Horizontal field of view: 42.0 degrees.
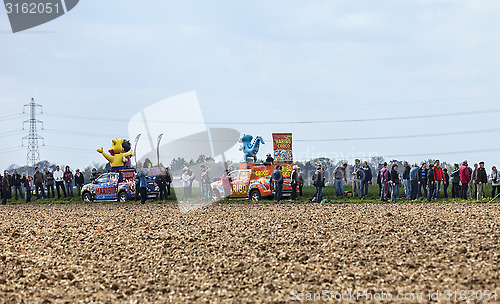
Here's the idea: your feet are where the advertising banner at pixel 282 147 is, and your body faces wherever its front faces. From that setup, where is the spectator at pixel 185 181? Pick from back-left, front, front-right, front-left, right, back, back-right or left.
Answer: right

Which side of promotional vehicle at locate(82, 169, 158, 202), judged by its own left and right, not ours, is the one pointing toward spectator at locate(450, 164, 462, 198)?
back

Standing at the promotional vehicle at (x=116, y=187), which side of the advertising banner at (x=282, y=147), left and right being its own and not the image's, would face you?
right

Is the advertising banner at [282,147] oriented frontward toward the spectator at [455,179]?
no

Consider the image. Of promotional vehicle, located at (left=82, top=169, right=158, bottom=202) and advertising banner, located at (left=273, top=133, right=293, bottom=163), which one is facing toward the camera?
the advertising banner

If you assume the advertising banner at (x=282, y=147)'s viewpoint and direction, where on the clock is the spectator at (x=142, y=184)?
The spectator is roughly at 2 o'clock from the advertising banner.

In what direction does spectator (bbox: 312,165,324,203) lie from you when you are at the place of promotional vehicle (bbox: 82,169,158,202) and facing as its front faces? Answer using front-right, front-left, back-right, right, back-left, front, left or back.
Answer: back-left

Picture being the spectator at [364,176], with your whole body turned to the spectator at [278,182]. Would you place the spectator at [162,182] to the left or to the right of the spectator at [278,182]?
right

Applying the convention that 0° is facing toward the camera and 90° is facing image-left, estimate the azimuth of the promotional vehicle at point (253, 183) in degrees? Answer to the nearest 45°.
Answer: approximately 90°

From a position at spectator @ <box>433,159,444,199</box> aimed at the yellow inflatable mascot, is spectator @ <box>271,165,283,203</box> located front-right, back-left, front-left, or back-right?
front-left

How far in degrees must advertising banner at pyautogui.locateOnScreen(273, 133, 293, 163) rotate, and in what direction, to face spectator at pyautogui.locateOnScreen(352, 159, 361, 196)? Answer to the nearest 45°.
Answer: approximately 45° to its left

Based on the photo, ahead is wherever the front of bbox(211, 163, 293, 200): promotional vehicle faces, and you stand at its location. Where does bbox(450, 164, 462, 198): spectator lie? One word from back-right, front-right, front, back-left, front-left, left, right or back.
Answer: back

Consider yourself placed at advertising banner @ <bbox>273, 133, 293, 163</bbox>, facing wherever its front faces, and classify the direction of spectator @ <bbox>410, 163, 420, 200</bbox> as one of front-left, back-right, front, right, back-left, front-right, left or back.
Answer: front-left

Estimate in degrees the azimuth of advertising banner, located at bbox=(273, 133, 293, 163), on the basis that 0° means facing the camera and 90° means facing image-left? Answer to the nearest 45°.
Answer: approximately 0°

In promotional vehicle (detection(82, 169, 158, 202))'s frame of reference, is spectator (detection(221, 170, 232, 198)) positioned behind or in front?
behind

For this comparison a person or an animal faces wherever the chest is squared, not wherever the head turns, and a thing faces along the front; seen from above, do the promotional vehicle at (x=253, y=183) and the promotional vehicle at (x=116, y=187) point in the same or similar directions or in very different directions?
same or similar directions

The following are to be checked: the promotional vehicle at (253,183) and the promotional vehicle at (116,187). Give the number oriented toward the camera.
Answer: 0

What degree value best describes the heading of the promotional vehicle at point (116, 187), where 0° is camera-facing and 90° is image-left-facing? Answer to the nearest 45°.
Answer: approximately 90°
